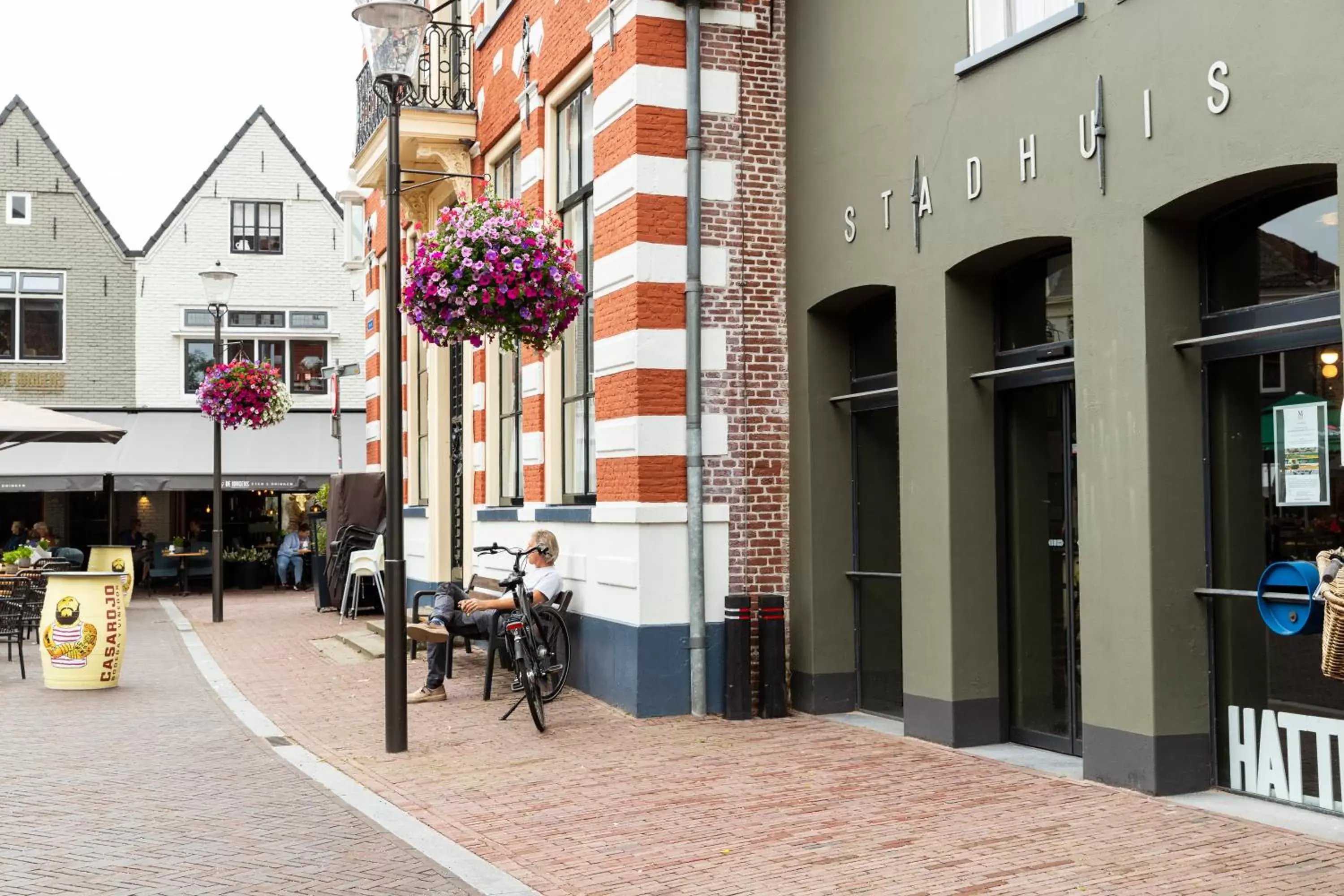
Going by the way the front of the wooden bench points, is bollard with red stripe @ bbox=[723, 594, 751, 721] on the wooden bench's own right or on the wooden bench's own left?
on the wooden bench's own left

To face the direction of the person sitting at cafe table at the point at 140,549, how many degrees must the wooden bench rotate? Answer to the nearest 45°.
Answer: approximately 135° to its right

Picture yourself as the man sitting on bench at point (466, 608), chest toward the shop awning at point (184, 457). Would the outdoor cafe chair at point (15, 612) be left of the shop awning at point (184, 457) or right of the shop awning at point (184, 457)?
left

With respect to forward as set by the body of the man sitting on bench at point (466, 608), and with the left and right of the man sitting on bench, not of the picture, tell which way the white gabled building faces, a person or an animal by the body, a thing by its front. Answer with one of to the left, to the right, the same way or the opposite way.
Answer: to the left

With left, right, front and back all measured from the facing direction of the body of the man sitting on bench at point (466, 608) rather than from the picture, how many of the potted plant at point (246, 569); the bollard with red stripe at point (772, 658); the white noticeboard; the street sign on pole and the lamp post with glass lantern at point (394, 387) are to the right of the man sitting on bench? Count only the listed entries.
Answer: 2

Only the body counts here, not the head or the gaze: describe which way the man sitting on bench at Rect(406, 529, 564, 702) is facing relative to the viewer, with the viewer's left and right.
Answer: facing to the left of the viewer

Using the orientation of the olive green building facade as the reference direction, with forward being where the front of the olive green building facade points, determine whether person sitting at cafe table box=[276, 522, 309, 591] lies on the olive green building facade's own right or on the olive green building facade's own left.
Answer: on the olive green building facade's own right

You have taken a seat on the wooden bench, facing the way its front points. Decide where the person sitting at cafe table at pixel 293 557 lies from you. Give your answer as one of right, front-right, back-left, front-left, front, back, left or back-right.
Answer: back-right

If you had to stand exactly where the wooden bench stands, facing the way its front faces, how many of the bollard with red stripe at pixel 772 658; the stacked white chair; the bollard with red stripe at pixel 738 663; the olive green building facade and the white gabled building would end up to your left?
3

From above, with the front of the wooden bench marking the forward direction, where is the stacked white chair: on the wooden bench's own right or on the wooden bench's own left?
on the wooden bench's own right
